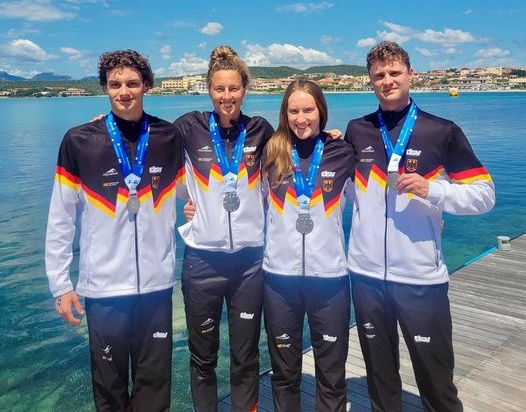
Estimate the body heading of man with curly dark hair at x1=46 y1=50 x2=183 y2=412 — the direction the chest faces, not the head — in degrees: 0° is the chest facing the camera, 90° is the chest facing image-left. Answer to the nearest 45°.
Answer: approximately 0°

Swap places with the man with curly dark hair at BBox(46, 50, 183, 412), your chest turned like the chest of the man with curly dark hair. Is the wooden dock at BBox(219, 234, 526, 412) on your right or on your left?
on your left
